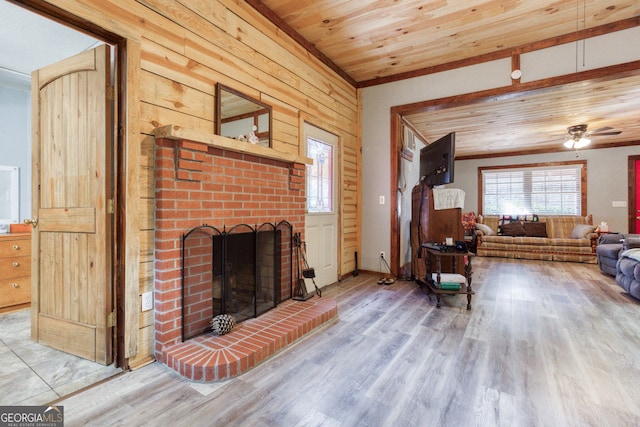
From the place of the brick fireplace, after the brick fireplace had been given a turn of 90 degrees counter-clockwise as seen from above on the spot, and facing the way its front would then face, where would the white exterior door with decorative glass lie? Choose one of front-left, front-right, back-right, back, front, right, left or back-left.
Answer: front

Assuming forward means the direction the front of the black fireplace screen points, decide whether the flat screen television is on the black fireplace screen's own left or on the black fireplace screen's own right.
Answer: on the black fireplace screen's own left

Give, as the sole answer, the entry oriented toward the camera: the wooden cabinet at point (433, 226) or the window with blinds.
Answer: the window with blinds

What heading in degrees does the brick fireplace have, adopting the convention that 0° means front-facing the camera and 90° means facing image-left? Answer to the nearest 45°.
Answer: approximately 315°

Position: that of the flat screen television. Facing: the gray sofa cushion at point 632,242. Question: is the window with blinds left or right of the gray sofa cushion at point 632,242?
left

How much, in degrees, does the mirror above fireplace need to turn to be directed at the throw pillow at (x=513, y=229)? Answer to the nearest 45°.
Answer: approximately 90° to its left

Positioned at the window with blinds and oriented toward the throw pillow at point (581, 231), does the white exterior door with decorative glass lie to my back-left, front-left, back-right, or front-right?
front-right

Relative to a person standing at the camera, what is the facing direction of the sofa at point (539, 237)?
facing the viewer

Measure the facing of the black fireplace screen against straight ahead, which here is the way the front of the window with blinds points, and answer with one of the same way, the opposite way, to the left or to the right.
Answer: to the left

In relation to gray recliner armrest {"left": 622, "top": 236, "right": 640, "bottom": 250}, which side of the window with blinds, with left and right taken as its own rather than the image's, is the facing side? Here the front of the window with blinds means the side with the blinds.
front

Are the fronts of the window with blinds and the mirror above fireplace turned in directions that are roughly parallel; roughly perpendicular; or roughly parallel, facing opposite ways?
roughly perpendicular

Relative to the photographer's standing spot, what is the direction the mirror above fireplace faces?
facing the viewer and to the right of the viewer

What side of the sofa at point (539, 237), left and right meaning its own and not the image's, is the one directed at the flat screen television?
front
